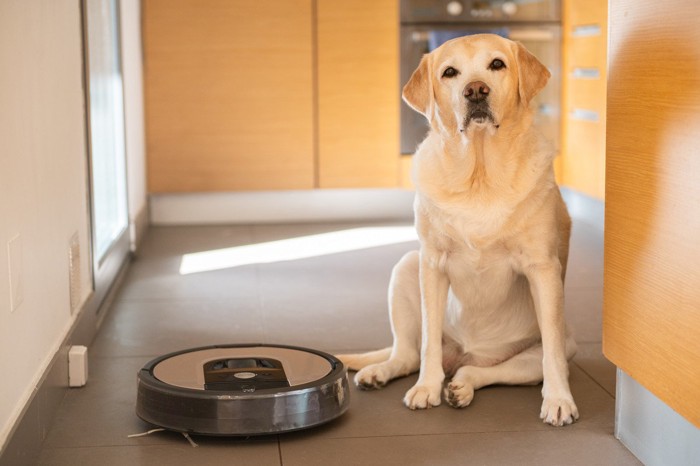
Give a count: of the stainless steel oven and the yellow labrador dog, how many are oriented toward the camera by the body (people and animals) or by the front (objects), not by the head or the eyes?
2

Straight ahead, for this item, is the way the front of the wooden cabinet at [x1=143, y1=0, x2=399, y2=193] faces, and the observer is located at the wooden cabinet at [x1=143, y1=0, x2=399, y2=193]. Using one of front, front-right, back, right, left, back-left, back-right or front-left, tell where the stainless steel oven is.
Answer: left

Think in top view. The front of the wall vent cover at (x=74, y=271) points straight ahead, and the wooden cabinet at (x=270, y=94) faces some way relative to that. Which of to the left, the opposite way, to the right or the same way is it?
to the right

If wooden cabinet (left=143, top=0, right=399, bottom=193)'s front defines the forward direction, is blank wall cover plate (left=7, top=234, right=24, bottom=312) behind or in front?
in front

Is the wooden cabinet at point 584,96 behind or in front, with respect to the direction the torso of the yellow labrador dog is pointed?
behind

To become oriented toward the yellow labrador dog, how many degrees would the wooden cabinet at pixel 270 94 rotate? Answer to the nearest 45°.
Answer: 0° — it already faces it

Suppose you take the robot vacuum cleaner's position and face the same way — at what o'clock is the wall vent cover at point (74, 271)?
The wall vent cover is roughly at 5 o'clock from the robot vacuum cleaner.

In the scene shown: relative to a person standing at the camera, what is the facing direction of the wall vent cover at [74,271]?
facing to the right of the viewer

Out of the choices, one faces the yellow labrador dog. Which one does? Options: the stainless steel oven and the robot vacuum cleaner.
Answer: the stainless steel oven

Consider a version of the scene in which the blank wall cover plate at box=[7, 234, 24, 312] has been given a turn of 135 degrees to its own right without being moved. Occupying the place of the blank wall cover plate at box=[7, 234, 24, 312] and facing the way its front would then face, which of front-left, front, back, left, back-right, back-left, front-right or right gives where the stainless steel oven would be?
back

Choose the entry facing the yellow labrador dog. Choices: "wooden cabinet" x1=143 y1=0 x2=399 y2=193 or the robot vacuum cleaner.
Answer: the wooden cabinet

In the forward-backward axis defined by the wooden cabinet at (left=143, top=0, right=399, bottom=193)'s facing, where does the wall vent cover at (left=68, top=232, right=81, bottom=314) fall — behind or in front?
in front

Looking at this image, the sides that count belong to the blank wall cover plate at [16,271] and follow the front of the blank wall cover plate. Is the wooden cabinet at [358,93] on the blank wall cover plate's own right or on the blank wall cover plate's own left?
on the blank wall cover plate's own left

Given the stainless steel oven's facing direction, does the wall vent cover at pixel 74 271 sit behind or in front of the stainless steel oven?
in front

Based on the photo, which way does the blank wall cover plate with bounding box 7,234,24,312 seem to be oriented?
to the viewer's right
